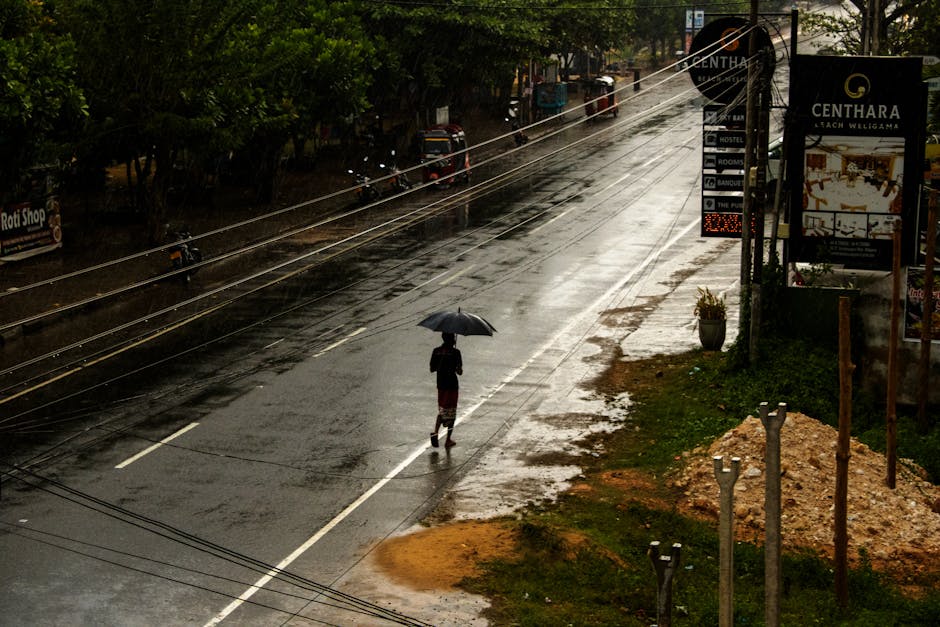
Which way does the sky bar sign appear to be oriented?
toward the camera

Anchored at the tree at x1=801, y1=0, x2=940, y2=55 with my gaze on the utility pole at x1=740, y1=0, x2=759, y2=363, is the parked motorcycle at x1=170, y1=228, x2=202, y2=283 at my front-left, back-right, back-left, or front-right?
front-right

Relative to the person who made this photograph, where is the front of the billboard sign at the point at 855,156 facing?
facing the viewer

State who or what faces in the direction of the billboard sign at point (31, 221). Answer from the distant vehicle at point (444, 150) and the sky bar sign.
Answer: the distant vehicle

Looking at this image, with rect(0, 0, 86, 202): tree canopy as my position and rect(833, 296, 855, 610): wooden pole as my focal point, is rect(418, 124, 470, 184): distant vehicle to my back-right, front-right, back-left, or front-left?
back-left

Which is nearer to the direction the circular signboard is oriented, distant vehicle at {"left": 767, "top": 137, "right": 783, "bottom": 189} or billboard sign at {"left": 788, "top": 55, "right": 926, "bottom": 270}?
the billboard sign

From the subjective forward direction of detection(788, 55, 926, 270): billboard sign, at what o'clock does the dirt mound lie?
The dirt mound is roughly at 12 o'clock from the billboard sign.

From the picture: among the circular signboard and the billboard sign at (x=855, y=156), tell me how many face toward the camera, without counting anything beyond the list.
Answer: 2

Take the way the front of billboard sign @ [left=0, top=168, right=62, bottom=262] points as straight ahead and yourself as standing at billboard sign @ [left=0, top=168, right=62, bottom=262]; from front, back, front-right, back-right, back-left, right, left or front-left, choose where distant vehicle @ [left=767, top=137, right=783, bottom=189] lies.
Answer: front-left

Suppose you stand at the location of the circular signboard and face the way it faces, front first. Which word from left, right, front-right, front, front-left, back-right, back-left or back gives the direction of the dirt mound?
front

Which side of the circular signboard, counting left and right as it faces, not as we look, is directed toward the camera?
front

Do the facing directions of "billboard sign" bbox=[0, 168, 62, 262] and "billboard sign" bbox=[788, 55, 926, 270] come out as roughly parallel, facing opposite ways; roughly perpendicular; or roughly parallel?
roughly perpendicular

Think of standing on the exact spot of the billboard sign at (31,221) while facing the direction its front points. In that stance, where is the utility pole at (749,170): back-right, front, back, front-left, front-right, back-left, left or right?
front

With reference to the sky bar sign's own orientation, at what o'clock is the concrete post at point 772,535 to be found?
The concrete post is roughly at 12 o'clock from the sky bar sign.

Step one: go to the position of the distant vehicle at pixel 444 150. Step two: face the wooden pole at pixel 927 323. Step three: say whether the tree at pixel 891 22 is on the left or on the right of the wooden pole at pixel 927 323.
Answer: left

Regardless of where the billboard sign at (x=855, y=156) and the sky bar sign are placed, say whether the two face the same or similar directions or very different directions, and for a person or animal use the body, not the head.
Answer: same or similar directions

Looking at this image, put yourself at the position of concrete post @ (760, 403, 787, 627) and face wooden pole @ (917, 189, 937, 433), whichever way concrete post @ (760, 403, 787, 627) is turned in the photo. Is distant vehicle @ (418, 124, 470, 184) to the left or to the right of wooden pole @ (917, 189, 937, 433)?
left
